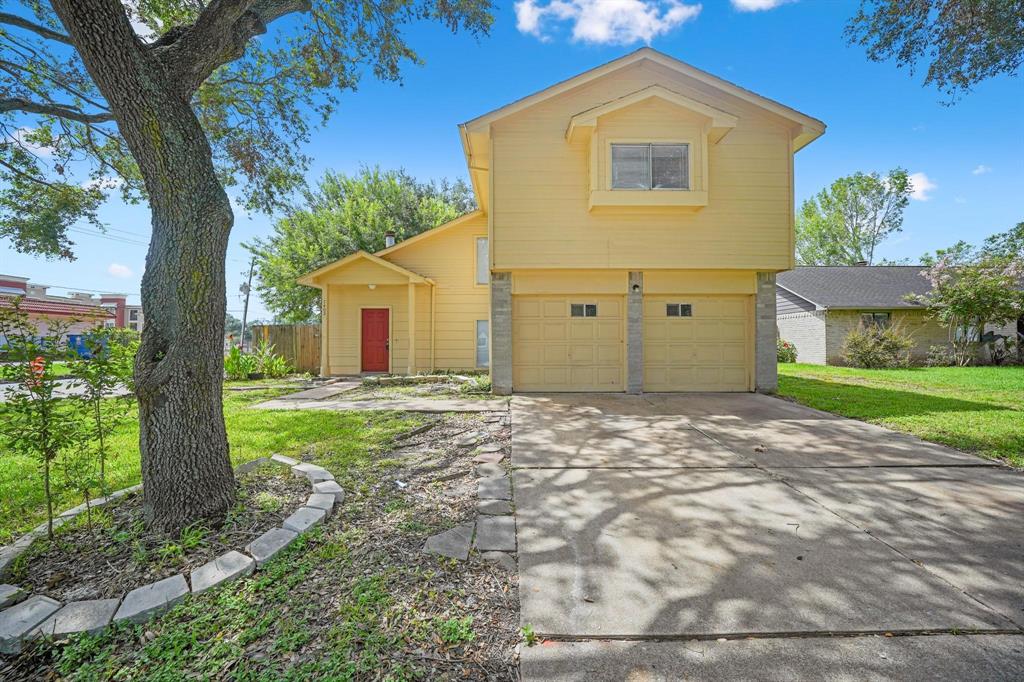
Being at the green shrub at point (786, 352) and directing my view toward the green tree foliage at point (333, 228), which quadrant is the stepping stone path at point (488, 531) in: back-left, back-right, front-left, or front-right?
front-left

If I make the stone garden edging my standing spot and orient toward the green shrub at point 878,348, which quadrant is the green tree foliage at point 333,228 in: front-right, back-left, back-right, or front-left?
front-left

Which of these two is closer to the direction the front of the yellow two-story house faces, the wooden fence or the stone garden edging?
the stone garden edging

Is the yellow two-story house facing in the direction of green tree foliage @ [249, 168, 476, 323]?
no

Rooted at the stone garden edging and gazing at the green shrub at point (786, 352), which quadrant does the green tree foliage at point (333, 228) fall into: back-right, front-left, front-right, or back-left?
front-left

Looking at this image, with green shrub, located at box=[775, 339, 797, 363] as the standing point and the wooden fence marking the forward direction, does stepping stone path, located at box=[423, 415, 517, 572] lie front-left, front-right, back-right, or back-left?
front-left

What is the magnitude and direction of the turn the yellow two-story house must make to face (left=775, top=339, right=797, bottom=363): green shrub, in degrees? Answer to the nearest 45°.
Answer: approximately 135° to its left

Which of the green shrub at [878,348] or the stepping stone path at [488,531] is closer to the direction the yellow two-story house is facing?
the stepping stone path

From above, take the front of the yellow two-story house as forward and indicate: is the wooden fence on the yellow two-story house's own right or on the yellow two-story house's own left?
on the yellow two-story house's own right

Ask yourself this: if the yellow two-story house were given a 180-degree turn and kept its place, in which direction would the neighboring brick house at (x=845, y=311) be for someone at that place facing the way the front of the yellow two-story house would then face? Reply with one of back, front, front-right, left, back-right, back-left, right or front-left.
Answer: front-right

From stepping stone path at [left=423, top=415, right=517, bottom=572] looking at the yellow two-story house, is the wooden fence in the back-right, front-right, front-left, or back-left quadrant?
front-left

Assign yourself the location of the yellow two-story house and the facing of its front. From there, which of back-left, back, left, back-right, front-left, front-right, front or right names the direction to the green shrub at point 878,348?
back-left

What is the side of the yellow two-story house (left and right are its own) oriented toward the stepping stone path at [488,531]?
front

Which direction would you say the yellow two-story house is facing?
toward the camera
